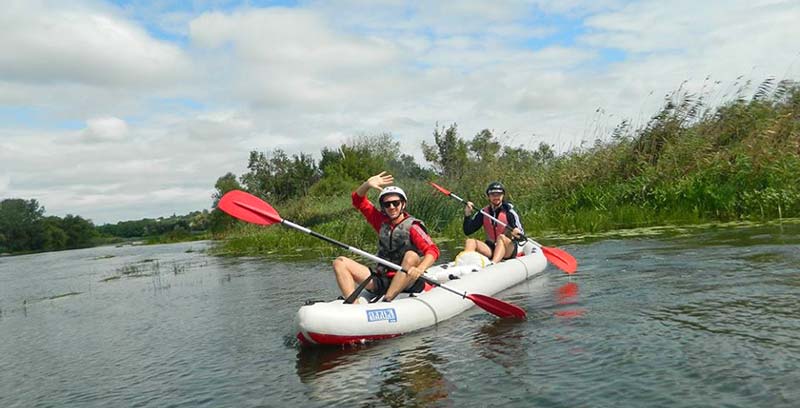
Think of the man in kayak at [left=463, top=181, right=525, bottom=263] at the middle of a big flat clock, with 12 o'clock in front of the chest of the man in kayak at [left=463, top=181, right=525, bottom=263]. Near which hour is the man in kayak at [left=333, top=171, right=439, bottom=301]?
the man in kayak at [left=333, top=171, right=439, bottom=301] is roughly at 11 o'clock from the man in kayak at [left=463, top=181, right=525, bottom=263].

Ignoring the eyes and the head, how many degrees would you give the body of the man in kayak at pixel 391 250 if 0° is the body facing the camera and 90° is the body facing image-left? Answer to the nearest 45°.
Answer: approximately 45°

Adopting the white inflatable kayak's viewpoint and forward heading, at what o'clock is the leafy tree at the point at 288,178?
The leafy tree is roughly at 4 o'clock from the white inflatable kayak.

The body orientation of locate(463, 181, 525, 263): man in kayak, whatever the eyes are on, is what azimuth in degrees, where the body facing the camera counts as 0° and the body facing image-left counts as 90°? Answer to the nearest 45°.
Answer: approximately 45°
